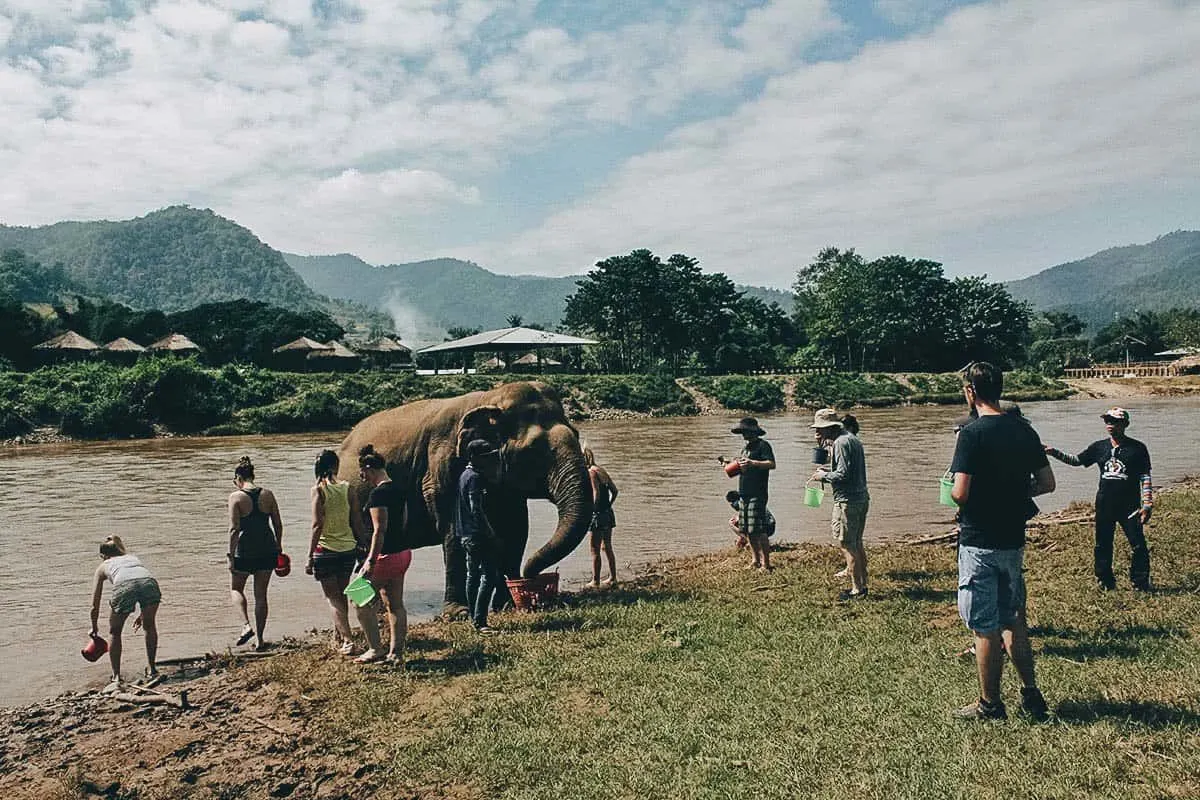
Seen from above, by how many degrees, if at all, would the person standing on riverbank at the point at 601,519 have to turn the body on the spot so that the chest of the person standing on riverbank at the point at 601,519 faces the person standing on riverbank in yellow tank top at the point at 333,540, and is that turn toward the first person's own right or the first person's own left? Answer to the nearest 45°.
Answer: approximately 45° to the first person's own left

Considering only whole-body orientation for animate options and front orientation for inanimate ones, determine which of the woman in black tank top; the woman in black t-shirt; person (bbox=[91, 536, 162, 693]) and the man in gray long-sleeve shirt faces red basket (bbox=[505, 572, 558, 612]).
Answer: the man in gray long-sleeve shirt

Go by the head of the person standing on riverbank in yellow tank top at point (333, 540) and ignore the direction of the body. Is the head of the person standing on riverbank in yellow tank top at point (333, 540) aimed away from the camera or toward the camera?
away from the camera

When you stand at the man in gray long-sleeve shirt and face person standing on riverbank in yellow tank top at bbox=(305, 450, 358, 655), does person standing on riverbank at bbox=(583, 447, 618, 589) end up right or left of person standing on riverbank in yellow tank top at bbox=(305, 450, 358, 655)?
right

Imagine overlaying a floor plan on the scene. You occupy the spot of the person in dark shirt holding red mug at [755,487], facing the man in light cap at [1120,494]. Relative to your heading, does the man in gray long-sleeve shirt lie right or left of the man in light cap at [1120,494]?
right

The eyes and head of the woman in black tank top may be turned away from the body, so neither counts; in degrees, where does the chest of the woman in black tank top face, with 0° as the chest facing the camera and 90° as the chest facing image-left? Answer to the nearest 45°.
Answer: approximately 180°

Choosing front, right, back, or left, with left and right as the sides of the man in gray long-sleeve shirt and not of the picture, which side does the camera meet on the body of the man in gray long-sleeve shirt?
left

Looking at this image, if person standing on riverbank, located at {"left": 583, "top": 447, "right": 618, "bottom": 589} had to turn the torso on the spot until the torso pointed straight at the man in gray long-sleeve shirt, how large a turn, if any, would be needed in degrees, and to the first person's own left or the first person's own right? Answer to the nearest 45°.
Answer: approximately 135° to the first person's own left

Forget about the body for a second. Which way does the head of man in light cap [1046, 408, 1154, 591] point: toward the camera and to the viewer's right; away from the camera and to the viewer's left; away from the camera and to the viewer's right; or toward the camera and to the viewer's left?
toward the camera and to the viewer's left
